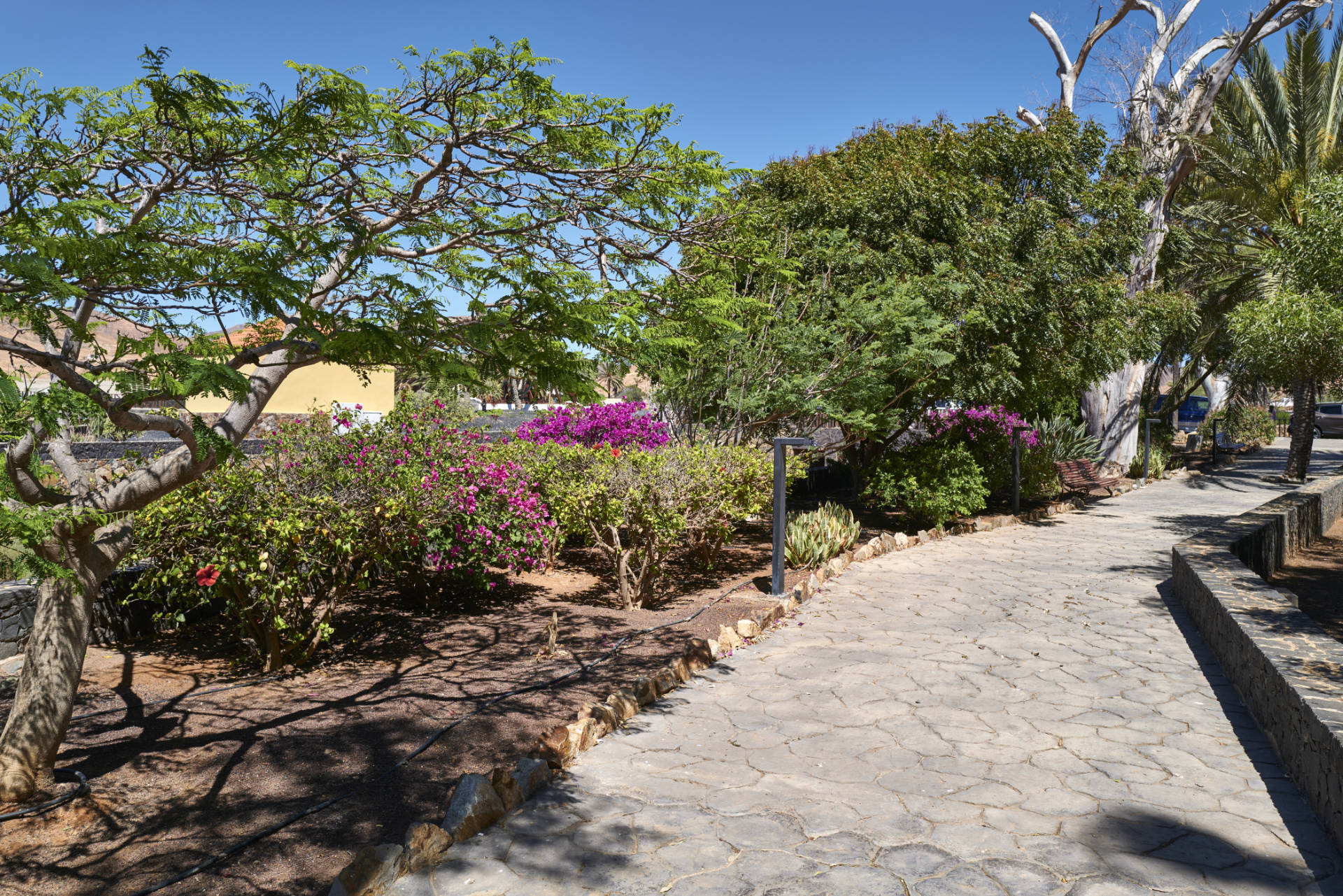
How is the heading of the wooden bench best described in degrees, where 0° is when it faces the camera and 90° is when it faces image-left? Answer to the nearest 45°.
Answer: approximately 315°

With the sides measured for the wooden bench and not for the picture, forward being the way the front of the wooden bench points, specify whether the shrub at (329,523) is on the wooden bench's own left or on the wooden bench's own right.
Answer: on the wooden bench's own right

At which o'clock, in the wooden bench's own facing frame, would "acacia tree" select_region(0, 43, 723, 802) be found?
The acacia tree is roughly at 2 o'clock from the wooden bench.

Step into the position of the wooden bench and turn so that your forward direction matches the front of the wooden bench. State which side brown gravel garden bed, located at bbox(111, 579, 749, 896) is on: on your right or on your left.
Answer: on your right

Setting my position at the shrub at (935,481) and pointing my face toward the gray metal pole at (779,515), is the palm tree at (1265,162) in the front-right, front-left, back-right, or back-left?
back-left

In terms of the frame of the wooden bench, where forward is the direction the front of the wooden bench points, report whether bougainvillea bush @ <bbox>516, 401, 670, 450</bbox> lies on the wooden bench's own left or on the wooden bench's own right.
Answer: on the wooden bench's own right

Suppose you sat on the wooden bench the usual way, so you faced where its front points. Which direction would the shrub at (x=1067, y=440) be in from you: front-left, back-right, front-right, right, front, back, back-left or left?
back-left
